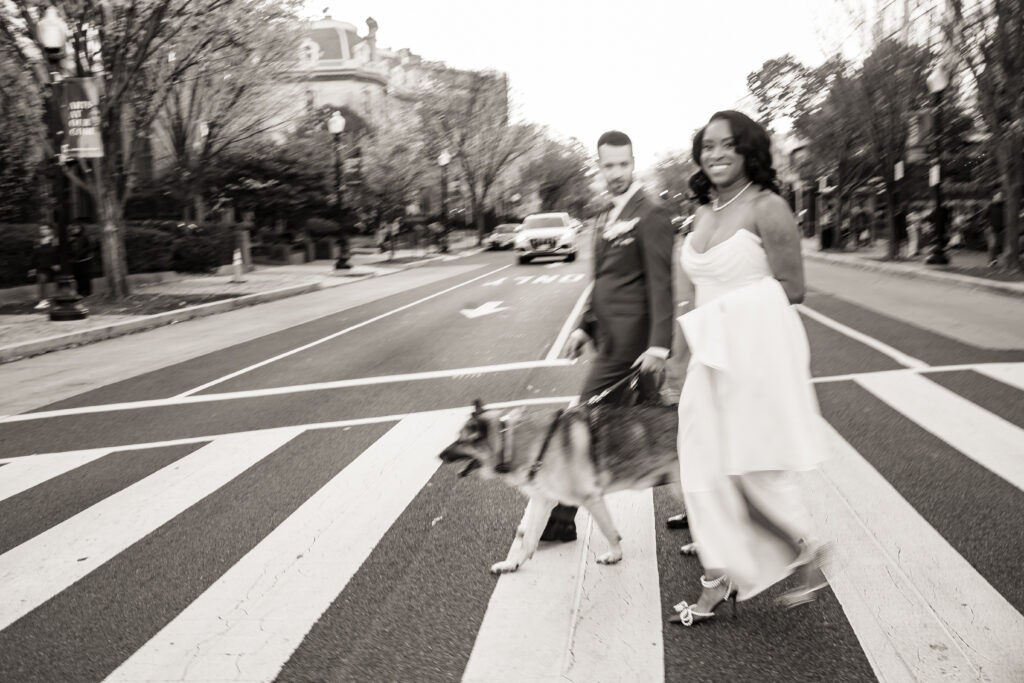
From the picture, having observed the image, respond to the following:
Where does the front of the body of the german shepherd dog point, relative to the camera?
to the viewer's left

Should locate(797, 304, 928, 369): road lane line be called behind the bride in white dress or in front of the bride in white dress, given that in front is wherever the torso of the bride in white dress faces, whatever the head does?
behind

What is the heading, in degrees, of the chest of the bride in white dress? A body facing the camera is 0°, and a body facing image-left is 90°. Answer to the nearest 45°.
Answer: approximately 45°

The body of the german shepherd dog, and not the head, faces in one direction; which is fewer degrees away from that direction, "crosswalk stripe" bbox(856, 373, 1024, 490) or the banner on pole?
the banner on pole

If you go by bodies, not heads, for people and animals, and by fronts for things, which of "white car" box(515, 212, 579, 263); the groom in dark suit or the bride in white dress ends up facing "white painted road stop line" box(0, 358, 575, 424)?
the white car

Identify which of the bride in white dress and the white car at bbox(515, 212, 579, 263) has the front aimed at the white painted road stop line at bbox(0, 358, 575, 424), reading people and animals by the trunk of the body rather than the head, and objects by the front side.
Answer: the white car

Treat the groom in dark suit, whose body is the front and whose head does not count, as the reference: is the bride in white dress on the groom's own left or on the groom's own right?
on the groom's own left

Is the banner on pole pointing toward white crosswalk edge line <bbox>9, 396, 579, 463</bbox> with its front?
yes

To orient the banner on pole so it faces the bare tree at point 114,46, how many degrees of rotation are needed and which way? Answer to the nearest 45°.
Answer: approximately 135° to its left

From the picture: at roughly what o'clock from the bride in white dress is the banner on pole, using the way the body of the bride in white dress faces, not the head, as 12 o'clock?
The banner on pole is roughly at 3 o'clock from the bride in white dress.

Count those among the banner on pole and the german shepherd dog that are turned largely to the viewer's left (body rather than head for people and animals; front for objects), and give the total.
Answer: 1

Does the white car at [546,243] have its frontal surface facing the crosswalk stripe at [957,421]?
yes

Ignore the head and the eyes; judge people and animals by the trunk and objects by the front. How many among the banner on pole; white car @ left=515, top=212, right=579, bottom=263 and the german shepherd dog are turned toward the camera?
2
